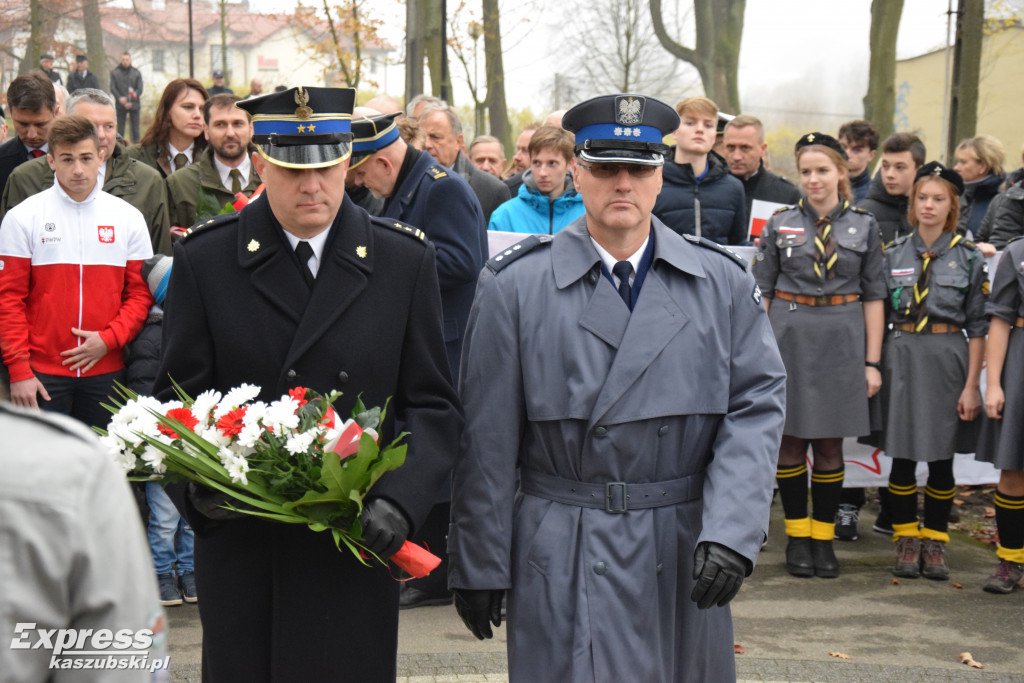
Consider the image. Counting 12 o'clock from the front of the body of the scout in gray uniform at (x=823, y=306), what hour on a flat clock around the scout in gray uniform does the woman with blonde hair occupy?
The woman with blonde hair is roughly at 7 o'clock from the scout in gray uniform.

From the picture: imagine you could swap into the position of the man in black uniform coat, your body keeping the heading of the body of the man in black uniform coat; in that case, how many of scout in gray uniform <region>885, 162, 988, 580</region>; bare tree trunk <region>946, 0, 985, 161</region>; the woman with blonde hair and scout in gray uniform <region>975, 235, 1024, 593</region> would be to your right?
0

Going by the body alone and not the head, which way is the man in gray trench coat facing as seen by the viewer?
toward the camera

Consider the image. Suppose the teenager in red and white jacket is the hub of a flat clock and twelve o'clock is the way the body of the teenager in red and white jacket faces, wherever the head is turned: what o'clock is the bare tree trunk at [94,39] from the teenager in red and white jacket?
The bare tree trunk is roughly at 6 o'clock from the teenager in red and white jacket.

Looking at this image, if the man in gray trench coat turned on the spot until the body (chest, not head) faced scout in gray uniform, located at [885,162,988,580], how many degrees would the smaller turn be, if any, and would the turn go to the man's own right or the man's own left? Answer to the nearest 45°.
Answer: approximately 135° to the man's own left

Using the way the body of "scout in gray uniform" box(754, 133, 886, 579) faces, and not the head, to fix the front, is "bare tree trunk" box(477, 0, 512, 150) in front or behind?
behind

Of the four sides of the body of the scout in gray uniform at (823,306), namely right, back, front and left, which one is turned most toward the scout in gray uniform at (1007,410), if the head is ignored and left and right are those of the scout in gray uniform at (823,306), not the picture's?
left

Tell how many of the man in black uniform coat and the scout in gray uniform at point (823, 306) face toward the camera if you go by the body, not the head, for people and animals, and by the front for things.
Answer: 2

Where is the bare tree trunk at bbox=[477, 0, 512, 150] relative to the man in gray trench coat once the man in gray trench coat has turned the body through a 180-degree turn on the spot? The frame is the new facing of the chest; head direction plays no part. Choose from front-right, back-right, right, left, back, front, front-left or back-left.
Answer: front

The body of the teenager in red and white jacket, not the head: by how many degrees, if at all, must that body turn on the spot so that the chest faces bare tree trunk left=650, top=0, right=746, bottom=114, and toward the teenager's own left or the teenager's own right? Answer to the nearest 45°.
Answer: approximately 135° to the teenager's own left

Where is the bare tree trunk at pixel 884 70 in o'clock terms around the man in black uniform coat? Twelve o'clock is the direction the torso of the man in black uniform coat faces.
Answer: The bare tree trunk is roughly at 7 o'clock from the man in black uniform coat.

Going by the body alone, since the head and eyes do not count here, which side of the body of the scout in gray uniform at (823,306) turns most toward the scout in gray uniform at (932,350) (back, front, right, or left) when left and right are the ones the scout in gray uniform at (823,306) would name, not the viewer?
left

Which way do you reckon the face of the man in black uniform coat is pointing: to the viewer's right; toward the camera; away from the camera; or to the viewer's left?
toward the camera

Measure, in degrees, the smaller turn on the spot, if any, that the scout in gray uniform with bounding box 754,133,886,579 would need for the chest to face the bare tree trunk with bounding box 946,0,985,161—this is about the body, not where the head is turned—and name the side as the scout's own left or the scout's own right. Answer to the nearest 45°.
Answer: approximately 180°

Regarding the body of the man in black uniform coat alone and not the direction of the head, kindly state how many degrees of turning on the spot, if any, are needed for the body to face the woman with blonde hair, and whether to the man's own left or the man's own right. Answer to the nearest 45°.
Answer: approximately 135° to the man's own left

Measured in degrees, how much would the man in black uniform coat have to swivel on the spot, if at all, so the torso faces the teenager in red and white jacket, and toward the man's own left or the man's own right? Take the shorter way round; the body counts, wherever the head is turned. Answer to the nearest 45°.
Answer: approximately 135° to the man's own right

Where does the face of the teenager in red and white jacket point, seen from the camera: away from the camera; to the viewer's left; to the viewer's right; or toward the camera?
toward the camera

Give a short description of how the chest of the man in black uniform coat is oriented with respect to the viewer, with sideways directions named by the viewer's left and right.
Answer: facing the viewer

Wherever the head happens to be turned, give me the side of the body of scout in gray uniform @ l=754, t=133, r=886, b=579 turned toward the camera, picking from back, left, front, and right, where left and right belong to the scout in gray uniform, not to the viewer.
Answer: front

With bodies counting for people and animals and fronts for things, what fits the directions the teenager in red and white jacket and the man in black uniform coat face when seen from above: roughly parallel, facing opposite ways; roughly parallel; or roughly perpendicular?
roughly parallel
